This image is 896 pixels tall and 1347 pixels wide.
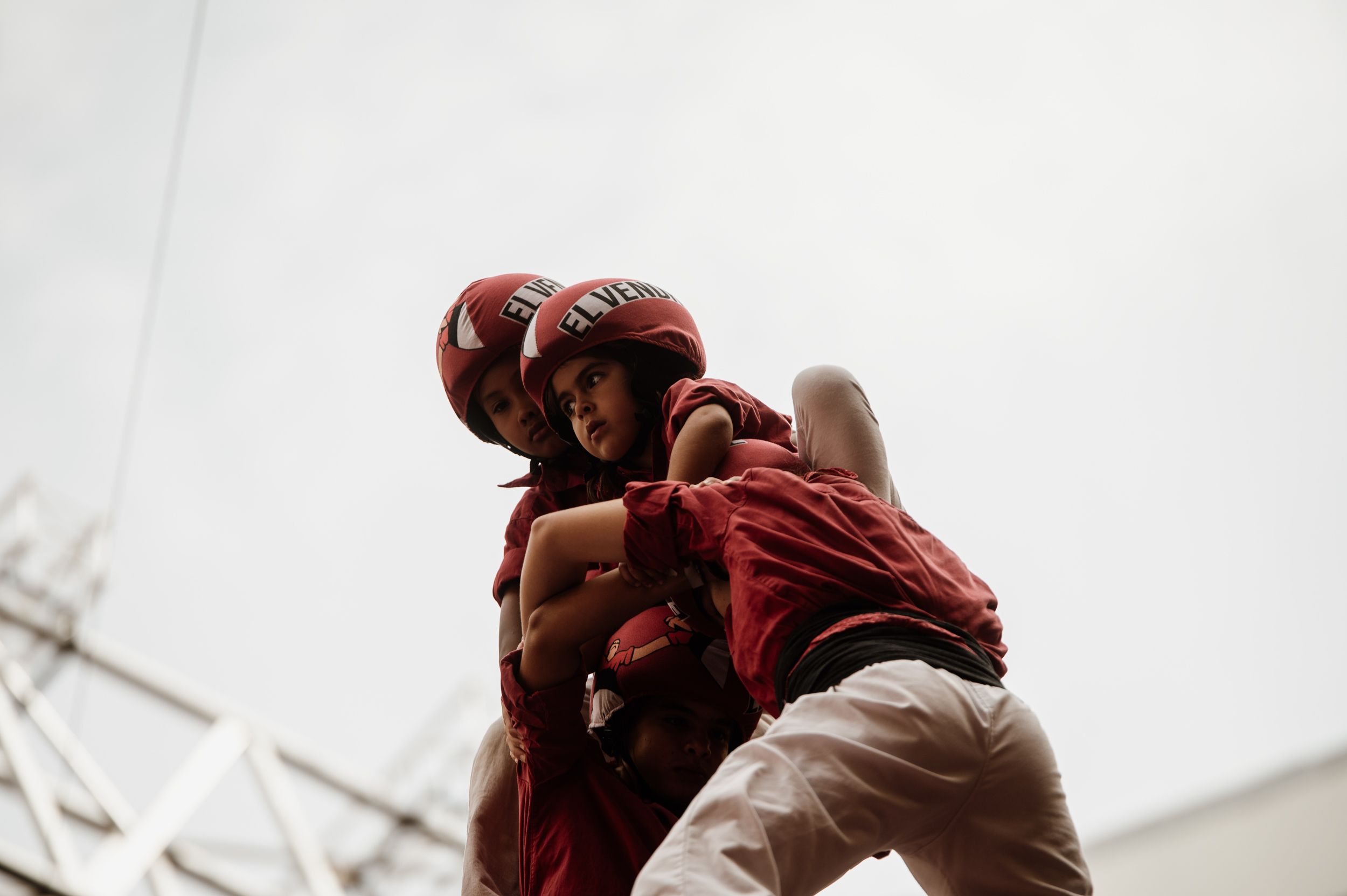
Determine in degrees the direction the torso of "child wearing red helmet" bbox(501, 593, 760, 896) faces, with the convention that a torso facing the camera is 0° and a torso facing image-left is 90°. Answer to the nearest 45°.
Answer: approximately 315°

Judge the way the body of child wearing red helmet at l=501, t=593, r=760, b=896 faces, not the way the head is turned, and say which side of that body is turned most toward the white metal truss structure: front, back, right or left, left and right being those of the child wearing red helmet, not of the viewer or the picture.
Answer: back

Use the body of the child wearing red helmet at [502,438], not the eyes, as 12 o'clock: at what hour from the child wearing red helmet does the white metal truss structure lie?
The white metal truss structure is roughly at 6 o'clock from the child wearing red helmet.

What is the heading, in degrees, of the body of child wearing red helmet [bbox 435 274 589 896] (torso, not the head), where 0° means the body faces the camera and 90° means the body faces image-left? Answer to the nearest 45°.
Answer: approximately 315°

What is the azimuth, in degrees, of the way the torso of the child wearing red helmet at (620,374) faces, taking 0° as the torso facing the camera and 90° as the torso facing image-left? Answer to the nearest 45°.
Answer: approximately 45°

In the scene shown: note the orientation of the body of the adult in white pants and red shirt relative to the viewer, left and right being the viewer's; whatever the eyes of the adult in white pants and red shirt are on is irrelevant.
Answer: facing away from the viewer and to the left of the viewer

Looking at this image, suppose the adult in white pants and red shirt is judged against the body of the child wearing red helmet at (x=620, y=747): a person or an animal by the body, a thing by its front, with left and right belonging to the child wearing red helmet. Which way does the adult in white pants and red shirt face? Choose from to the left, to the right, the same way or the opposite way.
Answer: the opposite way
